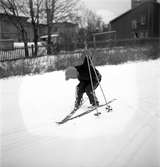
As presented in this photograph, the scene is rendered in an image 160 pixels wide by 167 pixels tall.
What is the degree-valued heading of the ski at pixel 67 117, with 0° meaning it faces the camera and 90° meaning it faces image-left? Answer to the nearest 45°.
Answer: approximately 45°

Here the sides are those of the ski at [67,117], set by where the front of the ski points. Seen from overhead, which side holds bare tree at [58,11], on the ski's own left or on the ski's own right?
on the ski's own right

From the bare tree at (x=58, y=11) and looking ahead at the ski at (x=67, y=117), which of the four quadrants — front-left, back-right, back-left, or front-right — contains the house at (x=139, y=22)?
back-left

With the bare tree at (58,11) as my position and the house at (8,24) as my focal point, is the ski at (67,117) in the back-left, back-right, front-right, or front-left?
back-left

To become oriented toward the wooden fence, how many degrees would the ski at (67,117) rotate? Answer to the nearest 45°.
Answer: approximately 135° to its right

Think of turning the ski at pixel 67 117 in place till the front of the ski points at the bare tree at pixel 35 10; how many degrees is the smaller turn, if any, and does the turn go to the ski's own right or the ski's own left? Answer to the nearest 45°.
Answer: approximately 135° to the ski's own right

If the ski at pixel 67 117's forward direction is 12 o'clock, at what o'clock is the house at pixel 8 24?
The house is roughly at 4 o'clock from the ski.
